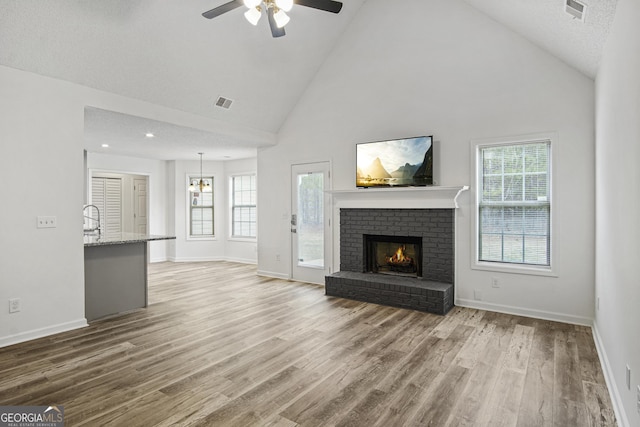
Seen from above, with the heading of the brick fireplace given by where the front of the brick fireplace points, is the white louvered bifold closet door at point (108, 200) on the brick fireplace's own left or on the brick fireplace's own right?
on the brick fireplace's own right

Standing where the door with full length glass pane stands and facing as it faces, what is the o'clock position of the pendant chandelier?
The pendant chandelier is roughly at 3 o'clock from the door with full length glass pane.

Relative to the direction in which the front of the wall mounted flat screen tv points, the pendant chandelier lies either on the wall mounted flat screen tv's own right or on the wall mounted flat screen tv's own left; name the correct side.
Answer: on the wall mounted flat screen tv's own right

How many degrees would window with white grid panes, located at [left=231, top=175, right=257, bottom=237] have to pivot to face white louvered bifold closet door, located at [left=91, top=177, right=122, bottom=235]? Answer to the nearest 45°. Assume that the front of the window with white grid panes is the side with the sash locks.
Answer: approximately 45° to its right

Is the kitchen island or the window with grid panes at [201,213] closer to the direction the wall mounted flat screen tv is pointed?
the kitchen island

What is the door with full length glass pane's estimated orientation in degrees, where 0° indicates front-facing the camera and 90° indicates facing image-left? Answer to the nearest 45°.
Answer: approximately 45°

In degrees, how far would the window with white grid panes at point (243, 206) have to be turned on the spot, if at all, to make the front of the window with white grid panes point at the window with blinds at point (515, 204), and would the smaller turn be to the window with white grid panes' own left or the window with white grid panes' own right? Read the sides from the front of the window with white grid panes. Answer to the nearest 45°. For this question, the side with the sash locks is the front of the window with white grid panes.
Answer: approximately 90° to the window with white grid panes' own left

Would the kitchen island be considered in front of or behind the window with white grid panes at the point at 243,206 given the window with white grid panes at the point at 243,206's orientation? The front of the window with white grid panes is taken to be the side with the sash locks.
in front

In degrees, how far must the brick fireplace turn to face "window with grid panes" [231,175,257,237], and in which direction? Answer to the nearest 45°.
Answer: approximately 90° to its right

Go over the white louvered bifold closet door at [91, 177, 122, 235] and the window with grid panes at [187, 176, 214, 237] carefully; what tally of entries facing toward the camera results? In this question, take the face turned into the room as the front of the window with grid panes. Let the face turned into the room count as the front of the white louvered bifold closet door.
2

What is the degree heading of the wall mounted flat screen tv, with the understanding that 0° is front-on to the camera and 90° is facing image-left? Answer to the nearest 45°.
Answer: approximately 45°
